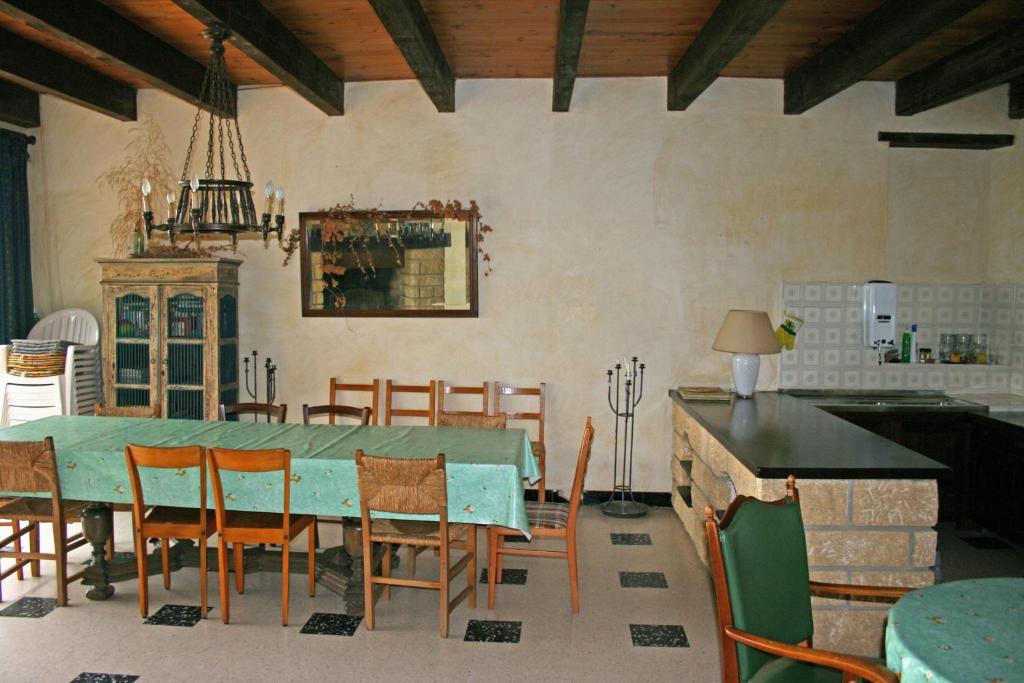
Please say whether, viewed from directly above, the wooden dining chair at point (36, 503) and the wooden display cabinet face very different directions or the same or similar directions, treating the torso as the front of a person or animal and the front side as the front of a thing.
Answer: very different directions

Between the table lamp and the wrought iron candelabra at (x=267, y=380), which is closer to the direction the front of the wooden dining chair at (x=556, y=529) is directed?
the wrought iron candelabra

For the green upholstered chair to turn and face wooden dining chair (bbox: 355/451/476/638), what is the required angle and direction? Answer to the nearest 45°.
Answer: approximately 135° to its right

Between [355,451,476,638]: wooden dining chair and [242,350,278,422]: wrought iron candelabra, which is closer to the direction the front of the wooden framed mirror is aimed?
the wooden dining chair

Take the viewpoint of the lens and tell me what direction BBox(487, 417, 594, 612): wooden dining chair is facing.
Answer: facing to the left of the viewer

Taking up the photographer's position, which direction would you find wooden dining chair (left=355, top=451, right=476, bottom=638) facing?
facing away from the viewer and to the right of the viewer

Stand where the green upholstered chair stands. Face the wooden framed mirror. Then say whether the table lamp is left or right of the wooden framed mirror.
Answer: right

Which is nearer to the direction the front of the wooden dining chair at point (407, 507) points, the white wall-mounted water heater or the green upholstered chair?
the white wall-mounted water heater

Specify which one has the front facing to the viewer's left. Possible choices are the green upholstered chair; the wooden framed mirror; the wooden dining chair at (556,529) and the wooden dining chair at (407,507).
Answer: the wooden dining chair at (556,529)

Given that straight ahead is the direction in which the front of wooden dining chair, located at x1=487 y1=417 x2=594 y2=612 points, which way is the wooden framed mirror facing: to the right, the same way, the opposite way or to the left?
to the left
